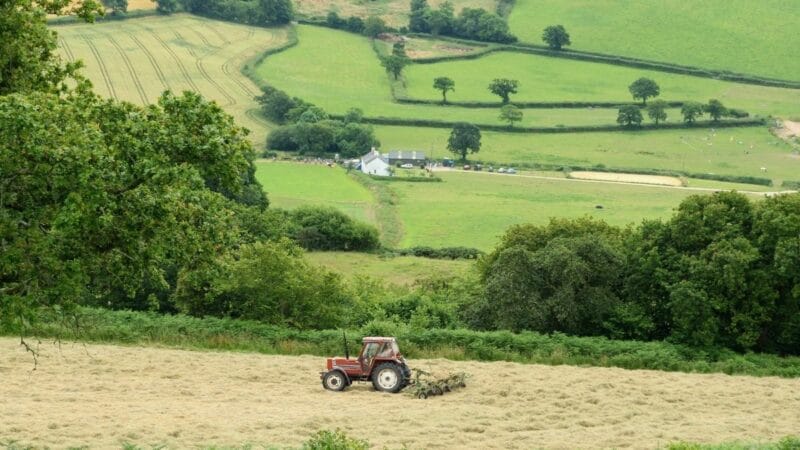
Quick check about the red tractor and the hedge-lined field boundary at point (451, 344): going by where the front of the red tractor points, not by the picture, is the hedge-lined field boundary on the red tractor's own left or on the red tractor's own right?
on the red tractor's own right

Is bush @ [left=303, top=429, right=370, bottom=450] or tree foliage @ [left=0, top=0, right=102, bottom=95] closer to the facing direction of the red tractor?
the tree foliage

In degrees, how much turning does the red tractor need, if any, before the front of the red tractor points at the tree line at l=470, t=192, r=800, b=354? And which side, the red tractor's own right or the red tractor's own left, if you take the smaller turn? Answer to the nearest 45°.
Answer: approximately 135° to the red tractor's own right

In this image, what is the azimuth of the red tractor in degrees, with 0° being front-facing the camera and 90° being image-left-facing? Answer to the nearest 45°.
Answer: approximately 90°

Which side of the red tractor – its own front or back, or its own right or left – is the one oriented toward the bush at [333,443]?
left

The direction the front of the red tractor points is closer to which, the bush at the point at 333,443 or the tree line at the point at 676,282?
the bush
